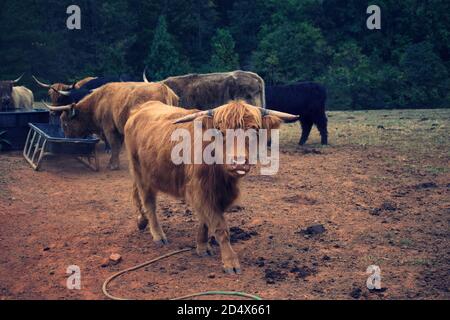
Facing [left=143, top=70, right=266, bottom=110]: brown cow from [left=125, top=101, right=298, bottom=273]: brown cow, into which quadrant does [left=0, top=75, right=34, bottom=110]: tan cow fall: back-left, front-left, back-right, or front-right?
front-left

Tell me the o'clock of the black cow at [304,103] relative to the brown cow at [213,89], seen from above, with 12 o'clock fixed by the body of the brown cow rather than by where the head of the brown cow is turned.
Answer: The black cow is roughly at 5 o'clock from the brown cow.

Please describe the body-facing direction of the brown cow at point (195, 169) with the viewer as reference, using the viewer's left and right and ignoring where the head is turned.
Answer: facing the viewer and to the right of the viewer

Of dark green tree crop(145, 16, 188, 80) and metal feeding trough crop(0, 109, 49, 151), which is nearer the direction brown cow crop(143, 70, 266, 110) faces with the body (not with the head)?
the metal feeding trough

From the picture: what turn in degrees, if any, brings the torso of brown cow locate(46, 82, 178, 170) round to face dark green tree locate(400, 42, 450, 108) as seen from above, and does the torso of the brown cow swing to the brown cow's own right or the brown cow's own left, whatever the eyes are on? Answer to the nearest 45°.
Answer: approximately 135° to the brown cow's own right

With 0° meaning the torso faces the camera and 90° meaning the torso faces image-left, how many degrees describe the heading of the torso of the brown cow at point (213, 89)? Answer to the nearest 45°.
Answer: approximately 90°

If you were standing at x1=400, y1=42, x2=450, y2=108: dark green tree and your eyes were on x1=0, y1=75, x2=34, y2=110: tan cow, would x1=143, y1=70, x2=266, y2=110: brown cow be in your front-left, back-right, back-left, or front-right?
front-left

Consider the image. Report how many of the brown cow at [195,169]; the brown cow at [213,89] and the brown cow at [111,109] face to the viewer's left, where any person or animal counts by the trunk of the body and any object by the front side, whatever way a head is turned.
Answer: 2

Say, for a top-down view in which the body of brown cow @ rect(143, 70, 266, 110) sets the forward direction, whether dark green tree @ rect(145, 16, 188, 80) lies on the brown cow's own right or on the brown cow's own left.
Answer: on the brown cow's own right

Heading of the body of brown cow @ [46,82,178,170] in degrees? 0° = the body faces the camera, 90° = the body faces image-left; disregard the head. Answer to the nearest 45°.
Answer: approximately 90°

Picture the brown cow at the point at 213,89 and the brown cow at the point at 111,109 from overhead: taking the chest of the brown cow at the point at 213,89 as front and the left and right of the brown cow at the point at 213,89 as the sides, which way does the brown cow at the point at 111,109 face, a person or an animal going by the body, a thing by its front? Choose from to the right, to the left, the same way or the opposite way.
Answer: the same way

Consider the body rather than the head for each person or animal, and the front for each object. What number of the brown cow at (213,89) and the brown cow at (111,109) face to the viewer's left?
2

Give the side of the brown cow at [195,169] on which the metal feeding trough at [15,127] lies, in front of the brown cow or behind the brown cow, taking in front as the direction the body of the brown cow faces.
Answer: behind

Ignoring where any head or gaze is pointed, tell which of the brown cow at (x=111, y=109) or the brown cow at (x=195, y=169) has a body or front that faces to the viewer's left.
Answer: the brown cow at (x=111, y=109)

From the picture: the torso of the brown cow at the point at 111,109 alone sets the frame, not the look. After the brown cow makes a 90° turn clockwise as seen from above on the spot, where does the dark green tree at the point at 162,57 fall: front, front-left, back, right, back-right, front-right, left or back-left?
front

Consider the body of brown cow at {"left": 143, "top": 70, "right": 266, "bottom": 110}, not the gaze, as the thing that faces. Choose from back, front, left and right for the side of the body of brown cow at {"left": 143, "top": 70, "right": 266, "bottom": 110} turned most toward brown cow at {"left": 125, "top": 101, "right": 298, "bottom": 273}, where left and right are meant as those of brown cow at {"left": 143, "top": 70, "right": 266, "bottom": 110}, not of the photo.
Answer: left

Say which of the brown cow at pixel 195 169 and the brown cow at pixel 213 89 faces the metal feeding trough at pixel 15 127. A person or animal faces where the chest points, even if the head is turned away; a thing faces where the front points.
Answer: the brown cow at pixel 213 89
